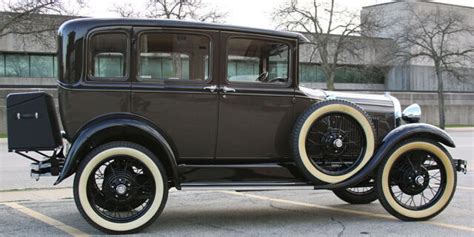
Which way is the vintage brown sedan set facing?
to the viewer's right

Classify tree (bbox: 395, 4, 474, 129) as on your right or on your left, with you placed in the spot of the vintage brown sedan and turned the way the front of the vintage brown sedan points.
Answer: on your left
